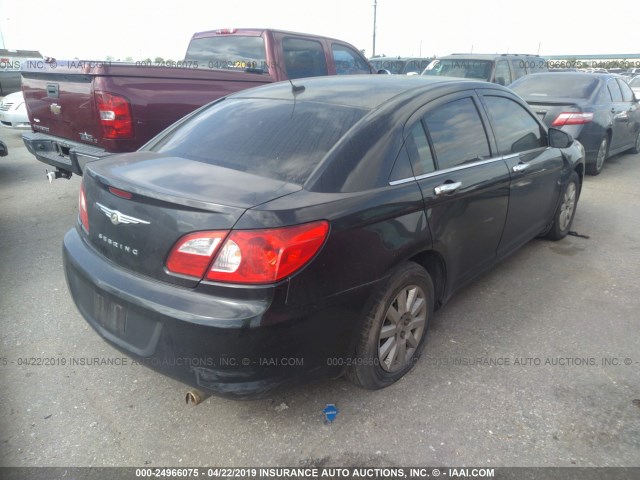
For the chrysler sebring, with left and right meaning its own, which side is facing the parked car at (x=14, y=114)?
left

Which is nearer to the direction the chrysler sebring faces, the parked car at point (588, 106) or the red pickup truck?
the parked car

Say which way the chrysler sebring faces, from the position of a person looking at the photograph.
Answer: facing away from the viewer and to the right of the viewer

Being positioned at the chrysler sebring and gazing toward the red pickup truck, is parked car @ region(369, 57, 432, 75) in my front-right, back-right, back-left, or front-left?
front-right

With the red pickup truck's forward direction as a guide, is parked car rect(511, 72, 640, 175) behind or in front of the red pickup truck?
in front

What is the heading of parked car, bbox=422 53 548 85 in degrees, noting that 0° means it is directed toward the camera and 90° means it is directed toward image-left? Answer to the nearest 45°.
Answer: approximately 45°

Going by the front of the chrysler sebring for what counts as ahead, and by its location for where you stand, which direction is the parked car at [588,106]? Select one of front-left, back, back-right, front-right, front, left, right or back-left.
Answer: front

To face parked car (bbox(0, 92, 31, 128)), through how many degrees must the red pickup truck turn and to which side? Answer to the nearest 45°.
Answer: approximately 90° to its left

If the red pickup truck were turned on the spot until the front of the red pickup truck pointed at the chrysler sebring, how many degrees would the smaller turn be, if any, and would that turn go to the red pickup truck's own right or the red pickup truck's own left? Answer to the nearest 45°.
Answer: approximately 135° to the red pickup truck's own right

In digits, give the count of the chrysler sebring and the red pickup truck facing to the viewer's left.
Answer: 0

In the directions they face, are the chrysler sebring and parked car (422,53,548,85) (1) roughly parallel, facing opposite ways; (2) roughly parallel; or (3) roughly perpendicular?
roughly parallel, facing opposite ways

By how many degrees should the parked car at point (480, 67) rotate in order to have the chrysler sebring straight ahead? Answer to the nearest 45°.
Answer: approximately 45° to its left

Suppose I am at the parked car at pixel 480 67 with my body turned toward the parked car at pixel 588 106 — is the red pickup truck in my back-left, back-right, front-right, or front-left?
front-right

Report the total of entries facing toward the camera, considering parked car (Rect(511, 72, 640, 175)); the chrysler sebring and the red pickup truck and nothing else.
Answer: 0

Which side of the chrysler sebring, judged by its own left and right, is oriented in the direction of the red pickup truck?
left

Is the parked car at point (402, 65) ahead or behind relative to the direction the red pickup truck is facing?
ahead

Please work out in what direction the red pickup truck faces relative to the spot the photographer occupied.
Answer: facing away from the viewer and to the right of the viewer
